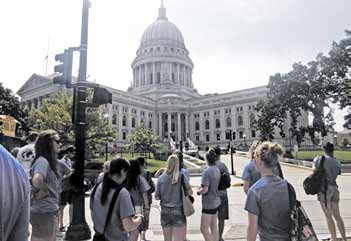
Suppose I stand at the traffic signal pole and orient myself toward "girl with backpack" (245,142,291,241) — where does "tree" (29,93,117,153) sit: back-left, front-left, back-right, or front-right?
back-left

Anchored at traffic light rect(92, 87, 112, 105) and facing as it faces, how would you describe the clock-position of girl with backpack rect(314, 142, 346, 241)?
The girl with backpack is roughly at 1 o'clock from the traffic light.

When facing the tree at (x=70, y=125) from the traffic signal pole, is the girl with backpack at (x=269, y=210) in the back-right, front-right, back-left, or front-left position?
back-right

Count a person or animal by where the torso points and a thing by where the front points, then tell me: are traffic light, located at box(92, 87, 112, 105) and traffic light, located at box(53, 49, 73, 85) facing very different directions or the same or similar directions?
very different directions
